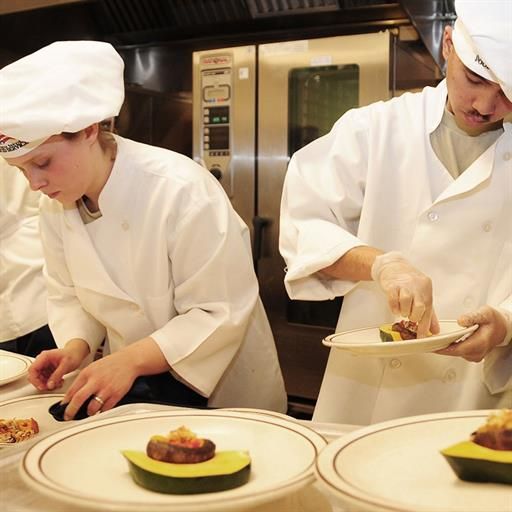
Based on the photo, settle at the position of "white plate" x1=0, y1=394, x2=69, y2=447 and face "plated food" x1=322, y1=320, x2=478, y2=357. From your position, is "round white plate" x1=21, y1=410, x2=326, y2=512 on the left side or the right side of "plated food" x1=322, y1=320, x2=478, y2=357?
right

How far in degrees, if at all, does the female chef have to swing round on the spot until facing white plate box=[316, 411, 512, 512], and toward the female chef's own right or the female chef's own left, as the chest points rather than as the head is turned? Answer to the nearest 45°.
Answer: approximately 45° to the female chef's own left
